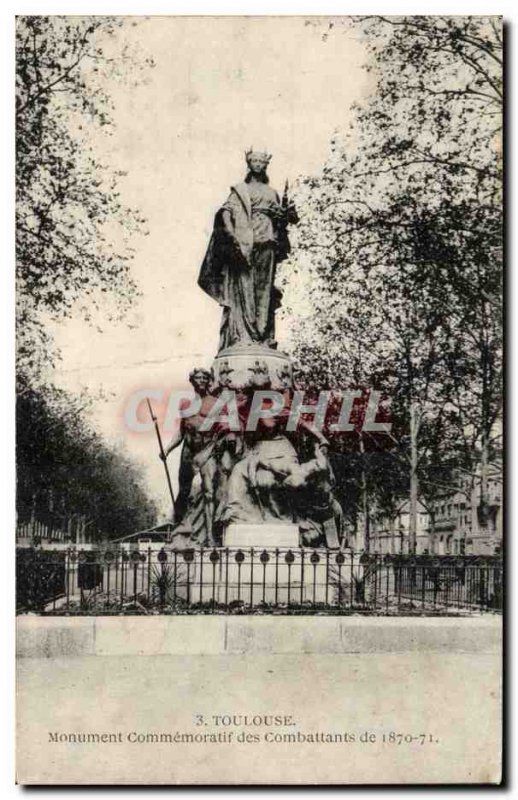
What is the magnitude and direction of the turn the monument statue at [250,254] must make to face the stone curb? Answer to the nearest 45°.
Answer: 0° — it already faces it

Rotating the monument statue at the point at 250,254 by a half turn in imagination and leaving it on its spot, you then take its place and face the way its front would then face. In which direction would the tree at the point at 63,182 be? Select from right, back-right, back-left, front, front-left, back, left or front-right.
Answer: left

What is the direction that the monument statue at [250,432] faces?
toward the camera
